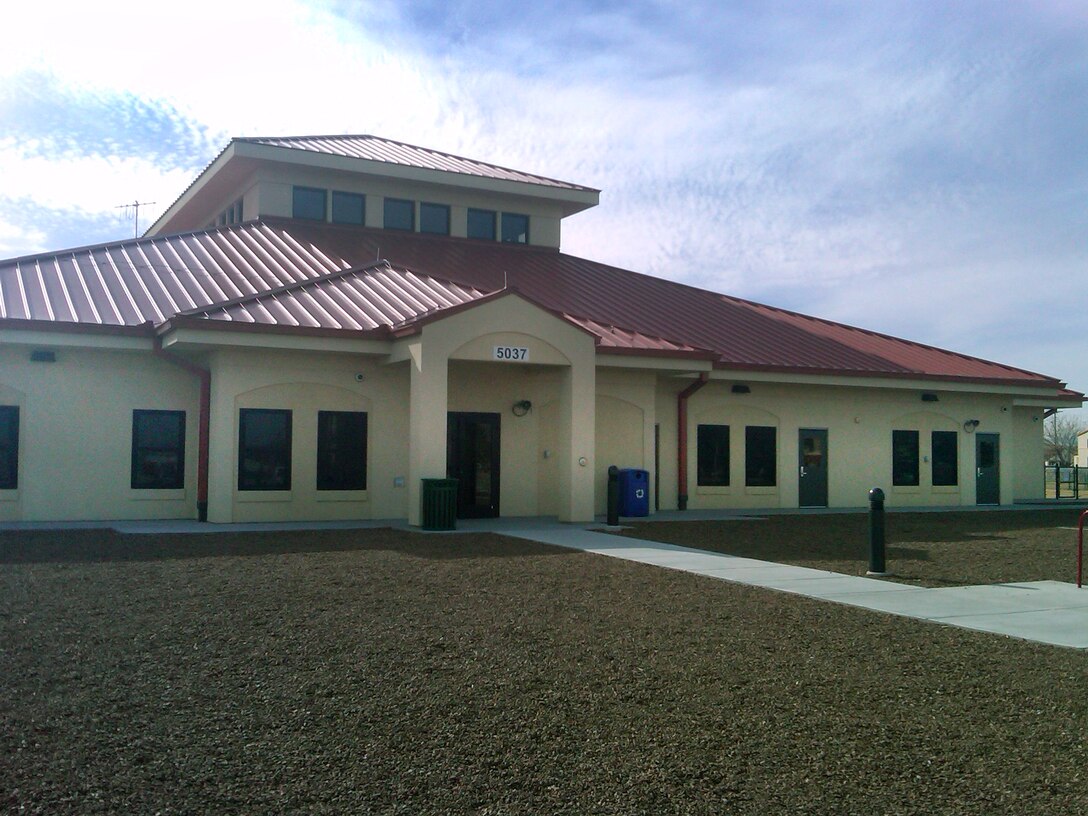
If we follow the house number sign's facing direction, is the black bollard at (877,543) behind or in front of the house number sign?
in front

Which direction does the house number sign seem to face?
toward the camera

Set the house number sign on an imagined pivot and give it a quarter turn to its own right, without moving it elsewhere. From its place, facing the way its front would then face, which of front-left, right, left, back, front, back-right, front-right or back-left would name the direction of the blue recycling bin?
back-right
